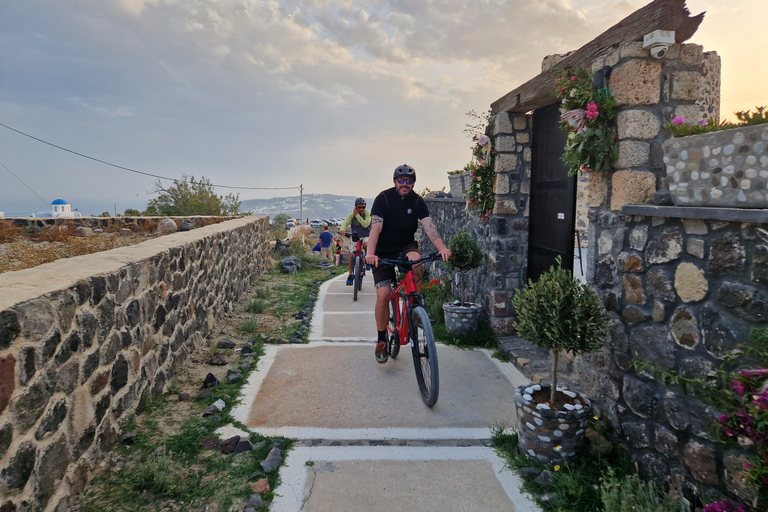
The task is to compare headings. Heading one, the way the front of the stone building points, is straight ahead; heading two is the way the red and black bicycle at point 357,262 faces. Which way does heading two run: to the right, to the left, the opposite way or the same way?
to the left

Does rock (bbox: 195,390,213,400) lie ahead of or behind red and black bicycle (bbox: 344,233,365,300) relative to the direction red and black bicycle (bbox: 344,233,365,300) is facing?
ahead

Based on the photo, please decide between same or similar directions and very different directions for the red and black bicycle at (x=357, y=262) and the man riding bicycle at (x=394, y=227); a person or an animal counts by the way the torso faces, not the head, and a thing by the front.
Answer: same or similar directions

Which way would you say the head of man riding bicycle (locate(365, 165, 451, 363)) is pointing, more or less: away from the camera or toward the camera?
toward the camera

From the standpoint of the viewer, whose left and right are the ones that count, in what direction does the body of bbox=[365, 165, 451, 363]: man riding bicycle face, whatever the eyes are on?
facing the viewer

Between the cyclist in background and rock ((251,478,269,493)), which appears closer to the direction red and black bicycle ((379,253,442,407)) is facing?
the rock

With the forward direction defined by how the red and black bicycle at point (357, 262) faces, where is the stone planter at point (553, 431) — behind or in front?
in front

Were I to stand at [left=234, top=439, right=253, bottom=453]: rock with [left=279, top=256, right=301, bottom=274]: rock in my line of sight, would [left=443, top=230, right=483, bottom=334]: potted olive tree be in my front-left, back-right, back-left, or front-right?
front-right

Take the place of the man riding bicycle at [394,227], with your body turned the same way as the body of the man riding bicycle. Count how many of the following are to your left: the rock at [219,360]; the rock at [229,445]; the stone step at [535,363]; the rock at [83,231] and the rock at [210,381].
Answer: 1

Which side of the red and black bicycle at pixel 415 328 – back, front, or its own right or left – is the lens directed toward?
front

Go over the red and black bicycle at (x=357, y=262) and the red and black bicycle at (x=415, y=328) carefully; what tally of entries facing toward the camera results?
2

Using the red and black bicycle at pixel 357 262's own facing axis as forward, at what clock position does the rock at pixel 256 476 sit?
The rock is roughly at 12 o'clock from the red and black bicycle.

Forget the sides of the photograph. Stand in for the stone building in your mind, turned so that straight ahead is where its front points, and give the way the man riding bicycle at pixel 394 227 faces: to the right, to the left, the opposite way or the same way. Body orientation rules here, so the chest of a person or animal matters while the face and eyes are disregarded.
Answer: to the left

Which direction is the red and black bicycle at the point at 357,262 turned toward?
toward the camera

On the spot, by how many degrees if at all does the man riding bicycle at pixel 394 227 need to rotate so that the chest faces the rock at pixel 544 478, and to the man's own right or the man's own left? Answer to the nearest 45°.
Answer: approximately 45° to the man's own left

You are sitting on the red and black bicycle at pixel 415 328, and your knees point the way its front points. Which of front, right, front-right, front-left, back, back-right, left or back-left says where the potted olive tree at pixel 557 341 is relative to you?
front-left

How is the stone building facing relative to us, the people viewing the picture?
facing the viewer and to the left of the viewer
